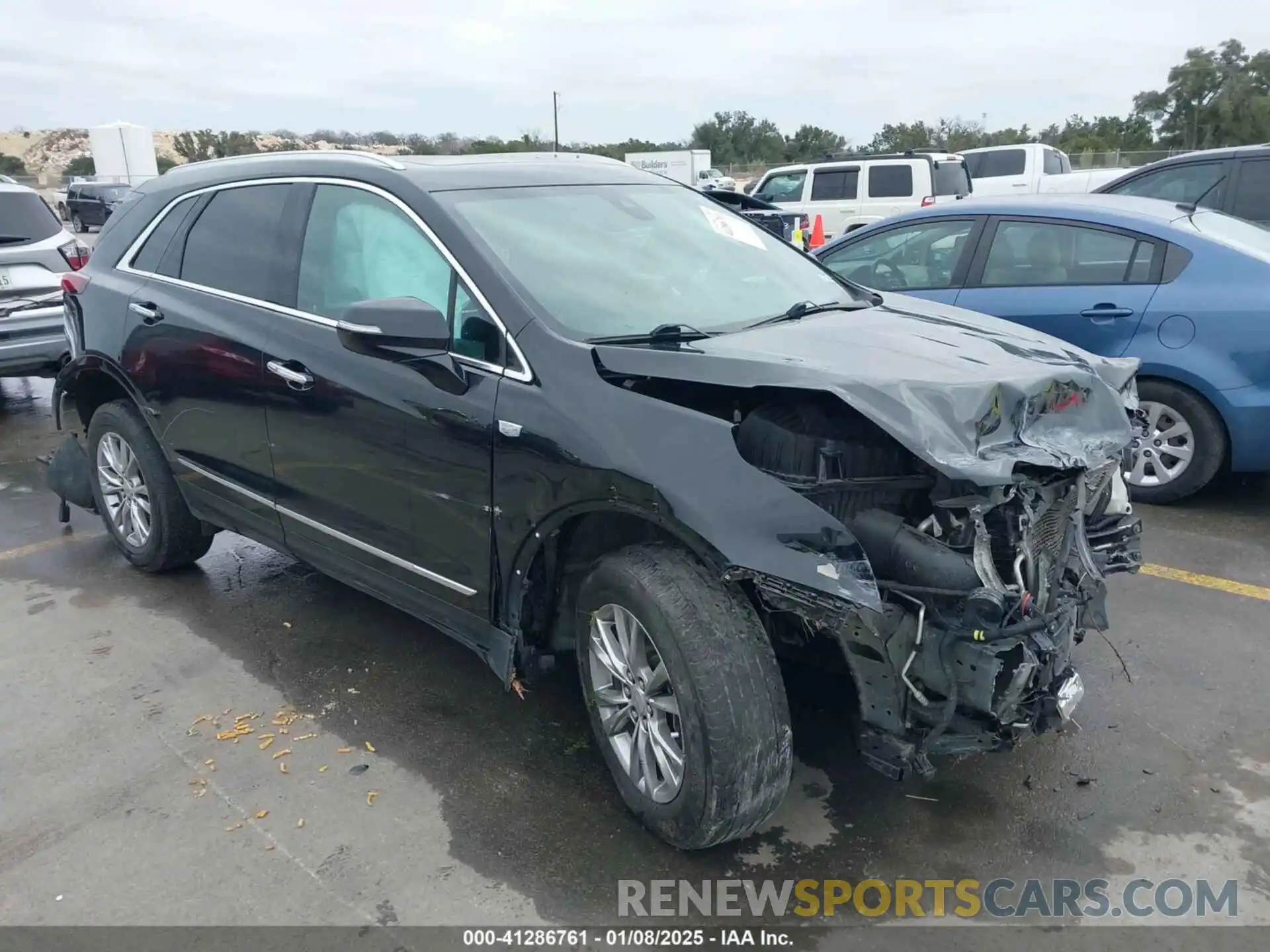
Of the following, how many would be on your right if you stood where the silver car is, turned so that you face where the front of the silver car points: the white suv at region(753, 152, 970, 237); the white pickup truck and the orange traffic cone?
3

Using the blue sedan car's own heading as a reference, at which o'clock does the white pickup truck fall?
The white pickup truck is roughly at 3 o'clock from the blue sedan car.

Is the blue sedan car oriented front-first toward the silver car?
yes

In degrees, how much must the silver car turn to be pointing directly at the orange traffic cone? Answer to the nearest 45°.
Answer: approximately 90° to its right

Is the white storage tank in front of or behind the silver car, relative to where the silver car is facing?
in front

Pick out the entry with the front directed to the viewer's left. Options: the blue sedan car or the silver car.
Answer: the blue sedan car

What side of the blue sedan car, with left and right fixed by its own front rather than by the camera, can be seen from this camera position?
left

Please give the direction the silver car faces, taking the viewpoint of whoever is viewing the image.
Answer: facing away from the viewer

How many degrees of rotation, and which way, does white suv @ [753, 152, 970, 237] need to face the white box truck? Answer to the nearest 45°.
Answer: approximately 45° to its right

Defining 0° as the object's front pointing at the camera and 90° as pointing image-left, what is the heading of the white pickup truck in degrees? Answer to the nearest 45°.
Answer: approximately 135°

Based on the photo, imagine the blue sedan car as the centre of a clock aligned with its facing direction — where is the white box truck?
The white box truck is roughly at 2 o'clock from the blue sedan car.

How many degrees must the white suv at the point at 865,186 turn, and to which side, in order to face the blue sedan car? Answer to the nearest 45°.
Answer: approximately 135° to its left

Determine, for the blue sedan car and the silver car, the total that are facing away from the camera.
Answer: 1

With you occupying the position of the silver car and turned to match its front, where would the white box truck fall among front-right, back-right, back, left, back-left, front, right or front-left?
front-right

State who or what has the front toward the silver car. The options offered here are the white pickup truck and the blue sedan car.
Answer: the blue sedan car

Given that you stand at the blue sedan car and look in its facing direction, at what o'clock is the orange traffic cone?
The orange traffic cone is roughly at 2 o'clock from the blue sedan car.
